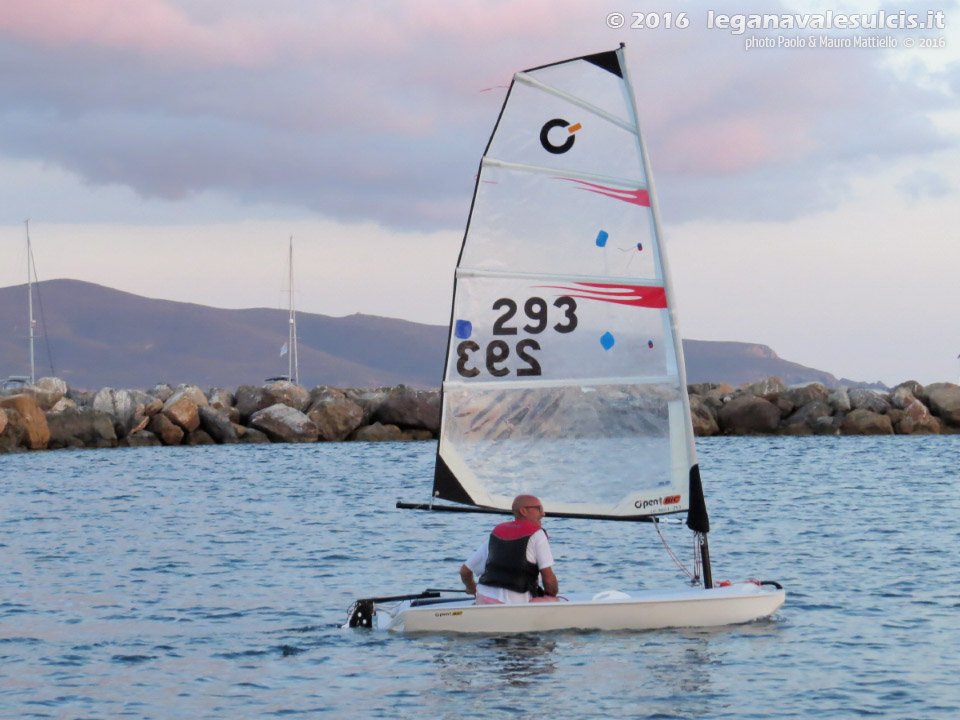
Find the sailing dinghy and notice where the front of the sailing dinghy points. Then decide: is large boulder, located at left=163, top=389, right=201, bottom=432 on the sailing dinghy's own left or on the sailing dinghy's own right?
on the sailing dinghy's own left

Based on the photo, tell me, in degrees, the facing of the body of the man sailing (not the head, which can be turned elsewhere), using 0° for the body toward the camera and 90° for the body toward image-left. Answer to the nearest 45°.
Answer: approximately 225°

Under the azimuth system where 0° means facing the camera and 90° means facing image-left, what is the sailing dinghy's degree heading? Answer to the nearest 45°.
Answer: approximately 270°

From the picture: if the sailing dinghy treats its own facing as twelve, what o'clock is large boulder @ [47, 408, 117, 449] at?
The large boulder is roughly at 8 o'clock from the sailing dinghy.
